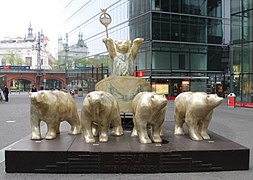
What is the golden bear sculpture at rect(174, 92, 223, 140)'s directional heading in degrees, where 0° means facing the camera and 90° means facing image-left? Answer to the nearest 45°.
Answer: approximately 315°

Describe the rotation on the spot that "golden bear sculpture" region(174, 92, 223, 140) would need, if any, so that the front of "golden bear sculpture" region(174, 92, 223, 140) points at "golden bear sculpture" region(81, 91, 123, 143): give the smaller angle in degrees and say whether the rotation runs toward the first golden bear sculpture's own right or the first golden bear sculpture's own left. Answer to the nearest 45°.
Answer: approximately 90° to the first golden bear sculpture's own right

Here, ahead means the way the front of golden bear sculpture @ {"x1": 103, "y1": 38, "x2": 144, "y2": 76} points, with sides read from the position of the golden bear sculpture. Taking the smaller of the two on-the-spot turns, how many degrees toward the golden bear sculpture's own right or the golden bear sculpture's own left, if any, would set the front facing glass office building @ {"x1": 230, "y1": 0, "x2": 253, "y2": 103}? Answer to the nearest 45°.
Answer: approximately 135° to the golden bear sculpture's own left

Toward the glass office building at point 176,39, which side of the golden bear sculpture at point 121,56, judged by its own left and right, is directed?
back

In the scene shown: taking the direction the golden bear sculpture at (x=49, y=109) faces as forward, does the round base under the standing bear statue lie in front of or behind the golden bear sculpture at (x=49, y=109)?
behind

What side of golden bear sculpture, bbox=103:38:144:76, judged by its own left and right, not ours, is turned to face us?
front

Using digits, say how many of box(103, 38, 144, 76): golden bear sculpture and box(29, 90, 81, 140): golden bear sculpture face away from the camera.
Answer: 0

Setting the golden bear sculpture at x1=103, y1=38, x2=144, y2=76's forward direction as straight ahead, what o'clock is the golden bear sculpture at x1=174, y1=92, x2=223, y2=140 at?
the golden bear sculpture at x1=174, y1=92, x2=223, y2=140 is roughly at 11 o'clock from the golden bear sculpture at x1=103, y1=38, x2=144, y2=76.

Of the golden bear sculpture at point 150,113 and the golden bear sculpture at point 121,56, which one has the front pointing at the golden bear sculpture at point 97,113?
the golden bear sculpture at point 121,56

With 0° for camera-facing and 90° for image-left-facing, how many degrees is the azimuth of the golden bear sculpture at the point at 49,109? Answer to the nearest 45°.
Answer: approximately 45°

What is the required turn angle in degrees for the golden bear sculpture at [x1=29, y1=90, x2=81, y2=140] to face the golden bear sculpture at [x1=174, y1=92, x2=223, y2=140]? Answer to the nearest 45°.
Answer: approximately 135° to its left

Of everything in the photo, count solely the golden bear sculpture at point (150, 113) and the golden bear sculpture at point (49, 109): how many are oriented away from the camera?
0

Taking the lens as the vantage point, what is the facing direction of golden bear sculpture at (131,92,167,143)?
facing the viewer and to the right of the viewer
